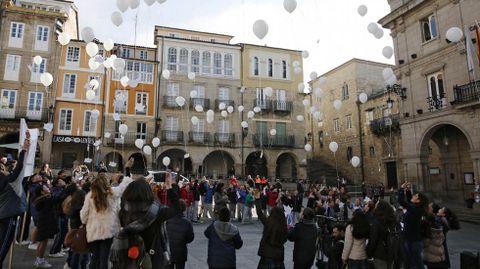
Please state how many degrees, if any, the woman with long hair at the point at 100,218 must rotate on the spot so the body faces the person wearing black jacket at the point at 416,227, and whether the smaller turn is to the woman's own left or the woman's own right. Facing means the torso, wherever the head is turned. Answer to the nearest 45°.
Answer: approximately 90° to the woman's own right

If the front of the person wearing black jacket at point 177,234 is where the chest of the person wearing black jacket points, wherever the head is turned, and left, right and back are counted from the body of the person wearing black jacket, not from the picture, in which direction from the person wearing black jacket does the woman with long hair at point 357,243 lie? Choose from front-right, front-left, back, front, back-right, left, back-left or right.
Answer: right

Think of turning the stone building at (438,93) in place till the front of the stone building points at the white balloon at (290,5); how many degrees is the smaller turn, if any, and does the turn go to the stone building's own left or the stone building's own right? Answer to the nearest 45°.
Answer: approximately 45° to the stone building's own left

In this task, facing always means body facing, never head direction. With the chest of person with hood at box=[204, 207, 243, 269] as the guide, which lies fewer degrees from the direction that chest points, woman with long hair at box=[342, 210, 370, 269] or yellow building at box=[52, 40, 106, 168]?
the yellow building

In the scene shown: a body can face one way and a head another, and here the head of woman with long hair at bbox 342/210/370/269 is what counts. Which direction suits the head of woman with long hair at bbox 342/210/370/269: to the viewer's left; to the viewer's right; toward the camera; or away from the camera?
away from the camera

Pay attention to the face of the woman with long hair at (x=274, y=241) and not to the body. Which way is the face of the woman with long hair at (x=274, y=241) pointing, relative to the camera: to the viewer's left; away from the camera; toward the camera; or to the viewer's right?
away from the camera

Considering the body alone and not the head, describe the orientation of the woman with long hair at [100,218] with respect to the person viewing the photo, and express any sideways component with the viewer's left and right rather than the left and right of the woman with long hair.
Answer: facing away from the viewer

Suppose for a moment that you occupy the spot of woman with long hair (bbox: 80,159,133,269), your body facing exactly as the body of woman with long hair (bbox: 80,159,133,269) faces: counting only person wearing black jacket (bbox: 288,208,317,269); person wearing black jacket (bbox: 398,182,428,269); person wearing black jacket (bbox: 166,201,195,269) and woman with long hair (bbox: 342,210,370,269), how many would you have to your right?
4

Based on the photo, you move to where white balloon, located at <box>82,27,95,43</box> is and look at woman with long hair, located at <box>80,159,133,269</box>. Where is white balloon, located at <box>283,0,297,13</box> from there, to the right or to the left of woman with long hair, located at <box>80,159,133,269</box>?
left

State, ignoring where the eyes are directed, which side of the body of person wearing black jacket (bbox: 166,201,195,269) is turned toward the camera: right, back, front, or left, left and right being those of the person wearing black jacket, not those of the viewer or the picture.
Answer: back

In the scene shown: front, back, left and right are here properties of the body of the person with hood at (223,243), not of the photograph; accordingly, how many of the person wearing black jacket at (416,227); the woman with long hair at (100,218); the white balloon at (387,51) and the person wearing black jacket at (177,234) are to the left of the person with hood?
2

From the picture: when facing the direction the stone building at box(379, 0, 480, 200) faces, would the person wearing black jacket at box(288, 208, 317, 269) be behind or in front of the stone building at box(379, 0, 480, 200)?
in front

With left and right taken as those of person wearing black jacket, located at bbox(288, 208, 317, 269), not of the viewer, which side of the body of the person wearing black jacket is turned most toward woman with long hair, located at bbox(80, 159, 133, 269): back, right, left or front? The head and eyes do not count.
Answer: left

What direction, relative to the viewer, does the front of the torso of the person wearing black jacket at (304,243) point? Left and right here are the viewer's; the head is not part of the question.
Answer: facing away from the viewer and to the left of the viewer

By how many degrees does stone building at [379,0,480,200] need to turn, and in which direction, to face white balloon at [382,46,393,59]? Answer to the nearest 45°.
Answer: approximately 45° to its left

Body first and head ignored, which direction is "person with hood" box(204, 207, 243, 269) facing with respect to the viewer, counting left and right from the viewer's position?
facing away from the viewer

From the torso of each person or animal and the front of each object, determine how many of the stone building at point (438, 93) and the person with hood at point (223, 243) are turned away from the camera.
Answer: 1
